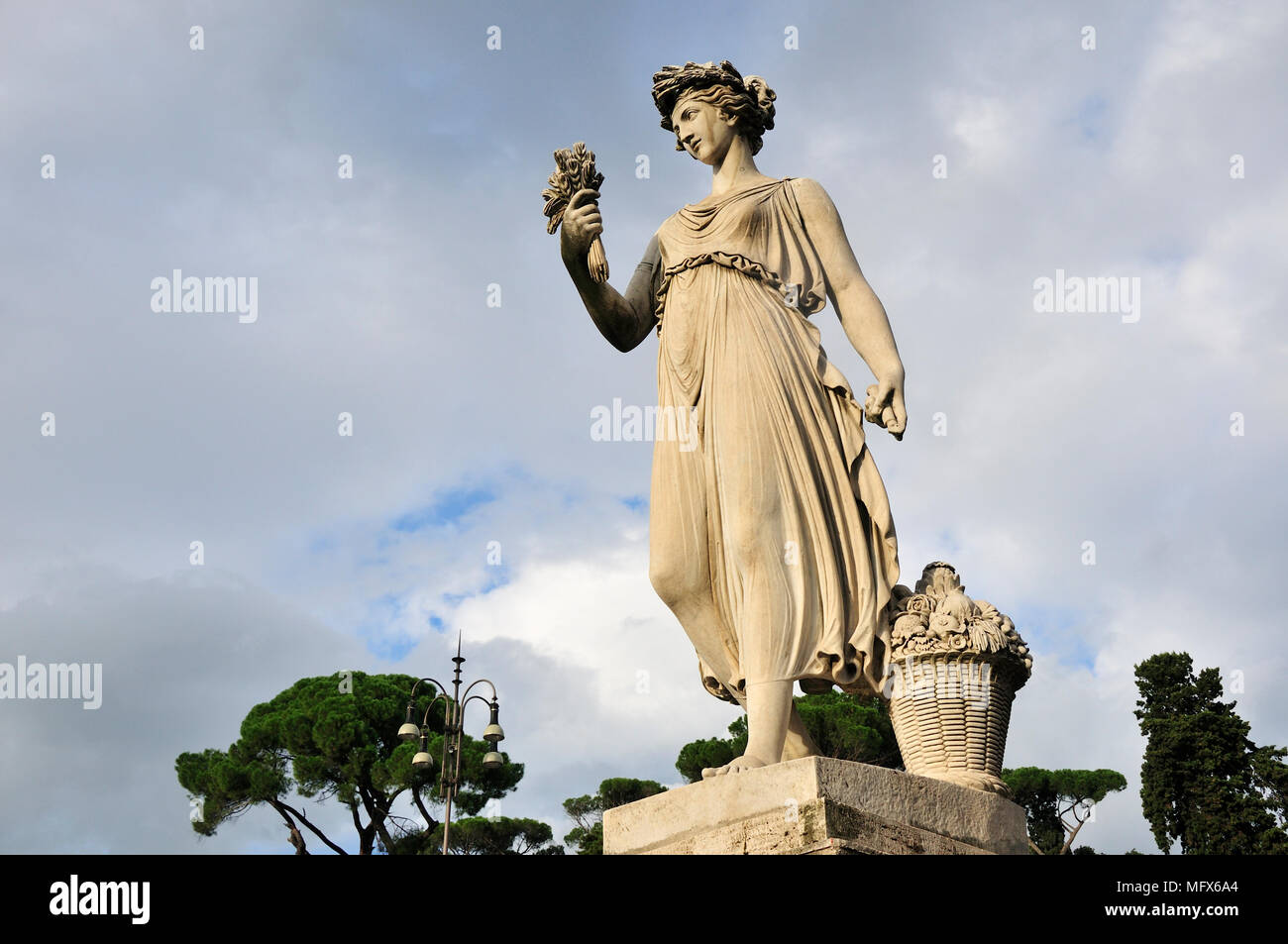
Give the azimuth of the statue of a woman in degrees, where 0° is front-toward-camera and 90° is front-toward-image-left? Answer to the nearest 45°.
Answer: approximately 45°
